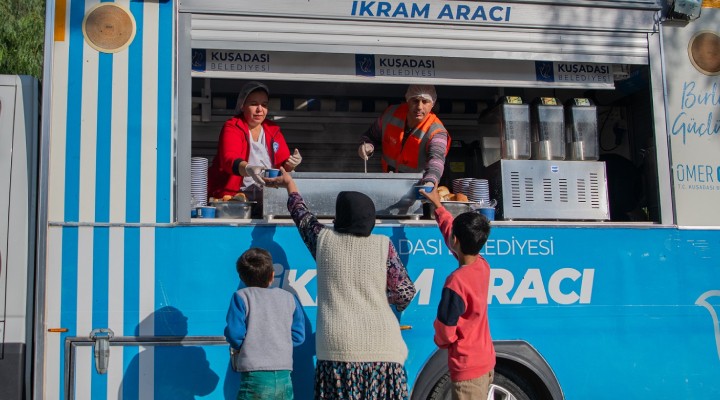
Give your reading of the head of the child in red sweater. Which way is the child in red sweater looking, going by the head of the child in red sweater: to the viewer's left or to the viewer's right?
to the viewer's left

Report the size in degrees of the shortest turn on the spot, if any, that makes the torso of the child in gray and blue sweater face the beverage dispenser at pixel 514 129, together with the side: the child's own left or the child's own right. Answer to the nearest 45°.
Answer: approximately 45° to the child's own right

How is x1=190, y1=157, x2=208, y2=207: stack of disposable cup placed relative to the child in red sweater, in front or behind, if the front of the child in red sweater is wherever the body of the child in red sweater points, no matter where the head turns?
in front

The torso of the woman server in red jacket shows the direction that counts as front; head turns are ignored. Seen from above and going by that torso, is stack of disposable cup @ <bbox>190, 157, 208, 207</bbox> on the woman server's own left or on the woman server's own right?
on the woman server's own right

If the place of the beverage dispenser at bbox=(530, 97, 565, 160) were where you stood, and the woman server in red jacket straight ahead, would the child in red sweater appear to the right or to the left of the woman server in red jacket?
left

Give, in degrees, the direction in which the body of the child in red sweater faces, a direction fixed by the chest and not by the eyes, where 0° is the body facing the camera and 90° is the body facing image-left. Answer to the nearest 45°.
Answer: approximately 135°

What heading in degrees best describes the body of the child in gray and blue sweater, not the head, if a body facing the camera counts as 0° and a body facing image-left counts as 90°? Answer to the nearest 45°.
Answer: approximately 180°

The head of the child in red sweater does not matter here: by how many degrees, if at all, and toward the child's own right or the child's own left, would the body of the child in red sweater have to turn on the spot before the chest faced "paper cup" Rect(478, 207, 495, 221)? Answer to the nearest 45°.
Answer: approximately 45° to the child's own right

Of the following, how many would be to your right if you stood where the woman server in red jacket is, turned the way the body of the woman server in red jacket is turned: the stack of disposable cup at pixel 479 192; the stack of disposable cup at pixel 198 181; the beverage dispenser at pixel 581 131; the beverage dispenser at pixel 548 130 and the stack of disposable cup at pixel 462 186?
1

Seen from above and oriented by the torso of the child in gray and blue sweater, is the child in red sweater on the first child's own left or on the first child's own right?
on the first child's own right

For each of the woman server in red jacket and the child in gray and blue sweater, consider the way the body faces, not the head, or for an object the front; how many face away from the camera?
1

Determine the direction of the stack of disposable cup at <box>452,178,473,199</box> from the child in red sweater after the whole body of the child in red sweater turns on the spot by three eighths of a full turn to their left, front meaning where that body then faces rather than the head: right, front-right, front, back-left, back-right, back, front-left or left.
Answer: back

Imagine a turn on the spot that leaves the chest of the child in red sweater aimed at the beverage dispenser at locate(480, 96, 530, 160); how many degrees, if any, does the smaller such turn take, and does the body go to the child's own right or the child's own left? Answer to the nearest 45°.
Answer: approximately 45° to the child's own right

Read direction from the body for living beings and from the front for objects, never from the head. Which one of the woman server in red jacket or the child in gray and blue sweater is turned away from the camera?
the child in gray and blue sweater

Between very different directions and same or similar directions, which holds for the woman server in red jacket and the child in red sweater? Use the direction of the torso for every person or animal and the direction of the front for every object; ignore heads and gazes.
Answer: very different directions

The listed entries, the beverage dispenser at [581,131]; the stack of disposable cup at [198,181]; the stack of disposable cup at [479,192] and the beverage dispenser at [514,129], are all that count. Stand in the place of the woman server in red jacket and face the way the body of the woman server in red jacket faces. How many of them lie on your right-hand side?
1
